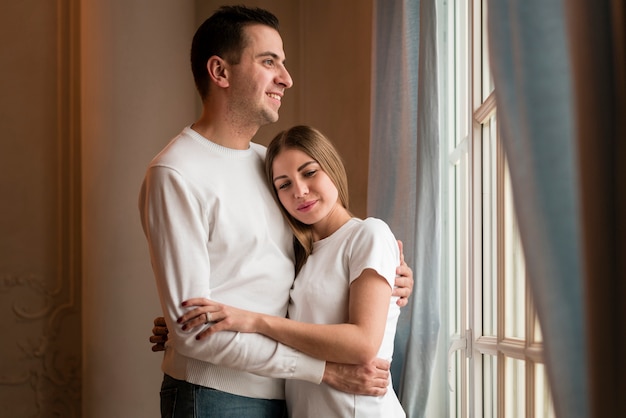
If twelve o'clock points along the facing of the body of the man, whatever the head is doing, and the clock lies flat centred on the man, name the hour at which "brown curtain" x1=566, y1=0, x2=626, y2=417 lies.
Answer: The brown curtain is roughly at 1 o'clock from the man.

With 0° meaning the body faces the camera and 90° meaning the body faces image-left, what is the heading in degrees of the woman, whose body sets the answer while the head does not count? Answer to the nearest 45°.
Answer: approximately 45°

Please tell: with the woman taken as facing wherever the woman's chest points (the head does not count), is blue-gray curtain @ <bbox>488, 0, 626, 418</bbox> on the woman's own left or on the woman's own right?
on the woman's own left

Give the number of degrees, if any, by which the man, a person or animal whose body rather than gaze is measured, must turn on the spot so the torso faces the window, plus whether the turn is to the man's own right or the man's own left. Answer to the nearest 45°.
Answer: approximately 45° to the man's own left

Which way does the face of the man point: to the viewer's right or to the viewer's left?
to the viewer's right
